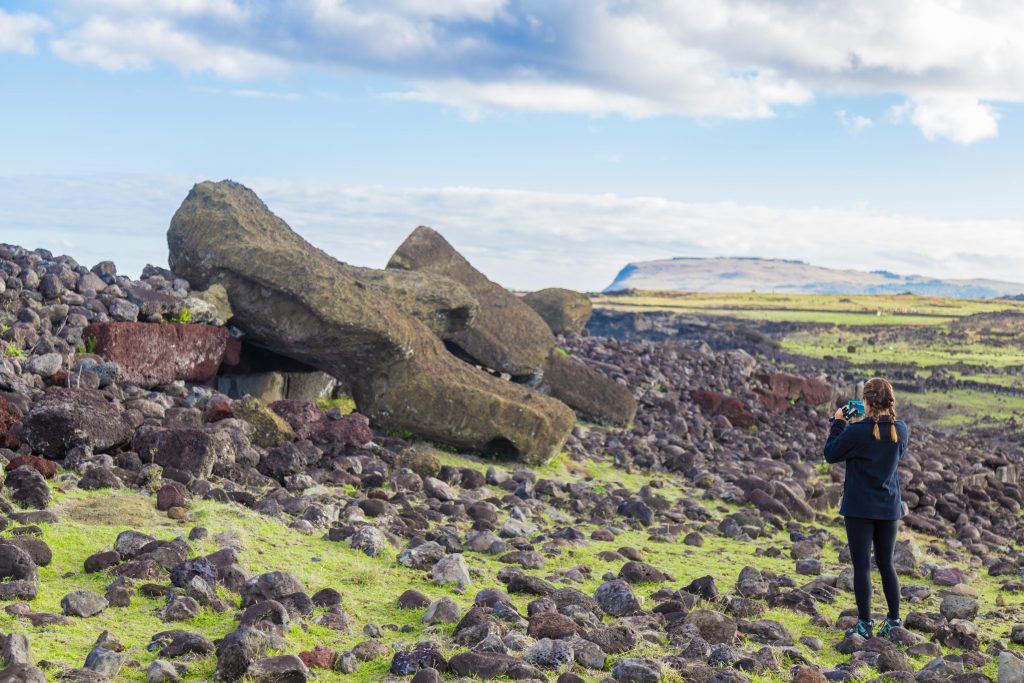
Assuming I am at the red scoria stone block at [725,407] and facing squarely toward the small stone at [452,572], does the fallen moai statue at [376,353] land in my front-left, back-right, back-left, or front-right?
front-right

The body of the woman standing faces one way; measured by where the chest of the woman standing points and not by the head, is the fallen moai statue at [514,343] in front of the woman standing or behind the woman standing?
in front

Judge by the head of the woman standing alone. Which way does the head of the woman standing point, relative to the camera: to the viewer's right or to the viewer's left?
to the viewer's left

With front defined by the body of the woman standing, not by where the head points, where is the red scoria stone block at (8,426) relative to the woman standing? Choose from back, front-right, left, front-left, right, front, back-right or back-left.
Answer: front-left

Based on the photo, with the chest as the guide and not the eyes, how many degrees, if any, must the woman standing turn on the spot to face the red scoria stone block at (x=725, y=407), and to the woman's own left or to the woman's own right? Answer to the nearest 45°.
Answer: approximately 45° to the woman's own right

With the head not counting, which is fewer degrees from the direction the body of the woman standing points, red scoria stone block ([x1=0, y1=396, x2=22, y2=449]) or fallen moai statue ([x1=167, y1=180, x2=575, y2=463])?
the fallen moai statue

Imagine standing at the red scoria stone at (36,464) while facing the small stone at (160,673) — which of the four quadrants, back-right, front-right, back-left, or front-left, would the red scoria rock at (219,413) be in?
back-left

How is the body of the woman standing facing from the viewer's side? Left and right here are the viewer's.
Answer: facing away from the viewer and to the left of the viewer

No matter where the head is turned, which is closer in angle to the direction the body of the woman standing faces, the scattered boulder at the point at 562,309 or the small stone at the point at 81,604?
the scattered boulder

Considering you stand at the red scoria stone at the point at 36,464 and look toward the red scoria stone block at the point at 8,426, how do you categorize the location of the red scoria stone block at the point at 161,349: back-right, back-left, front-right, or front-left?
front-right

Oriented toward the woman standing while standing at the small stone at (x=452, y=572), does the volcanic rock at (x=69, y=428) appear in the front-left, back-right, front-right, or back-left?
back-left

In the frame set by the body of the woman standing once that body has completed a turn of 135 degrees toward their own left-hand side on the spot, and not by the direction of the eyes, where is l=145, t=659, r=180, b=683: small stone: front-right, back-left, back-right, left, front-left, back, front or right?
front-right

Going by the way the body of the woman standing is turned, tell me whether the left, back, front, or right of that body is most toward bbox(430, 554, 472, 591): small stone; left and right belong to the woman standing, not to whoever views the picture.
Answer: left

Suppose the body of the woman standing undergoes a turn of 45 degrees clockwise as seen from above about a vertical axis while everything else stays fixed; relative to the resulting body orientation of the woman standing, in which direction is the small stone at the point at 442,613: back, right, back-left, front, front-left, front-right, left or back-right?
back-left

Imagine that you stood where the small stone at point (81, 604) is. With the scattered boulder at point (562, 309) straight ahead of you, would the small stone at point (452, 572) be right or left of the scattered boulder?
right
